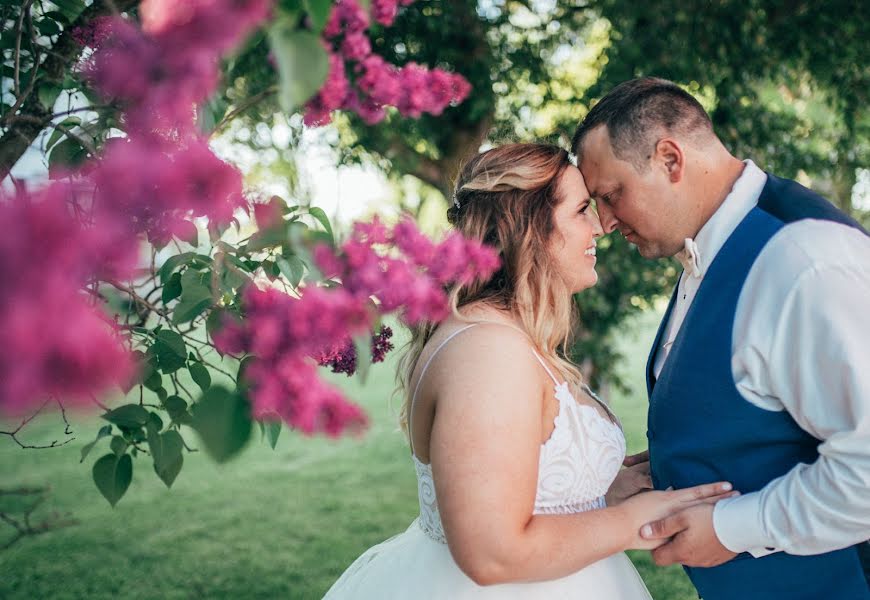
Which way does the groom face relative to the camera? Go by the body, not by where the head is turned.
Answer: to the viewer's left

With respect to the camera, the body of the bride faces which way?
to the viewer's right

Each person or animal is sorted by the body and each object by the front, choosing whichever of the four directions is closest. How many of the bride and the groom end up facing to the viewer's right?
1

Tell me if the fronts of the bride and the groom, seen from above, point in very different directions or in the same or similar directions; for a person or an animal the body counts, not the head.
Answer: very different directions

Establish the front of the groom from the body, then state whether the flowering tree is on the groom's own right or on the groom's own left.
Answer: on the groom's own left
